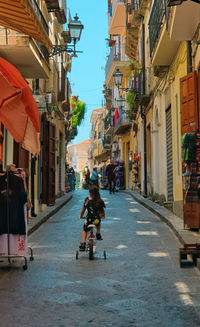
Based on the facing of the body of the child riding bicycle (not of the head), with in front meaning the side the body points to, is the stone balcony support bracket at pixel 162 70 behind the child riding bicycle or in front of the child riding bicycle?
in front

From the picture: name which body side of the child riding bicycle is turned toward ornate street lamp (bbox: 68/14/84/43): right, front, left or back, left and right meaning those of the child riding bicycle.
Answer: front

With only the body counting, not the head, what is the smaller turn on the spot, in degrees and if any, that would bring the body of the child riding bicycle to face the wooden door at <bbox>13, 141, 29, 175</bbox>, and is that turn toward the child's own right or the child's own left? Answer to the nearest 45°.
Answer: approximately 45° to the child's own left

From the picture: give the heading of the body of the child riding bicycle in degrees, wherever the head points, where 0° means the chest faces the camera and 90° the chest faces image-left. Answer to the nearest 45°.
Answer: approximately 180°
